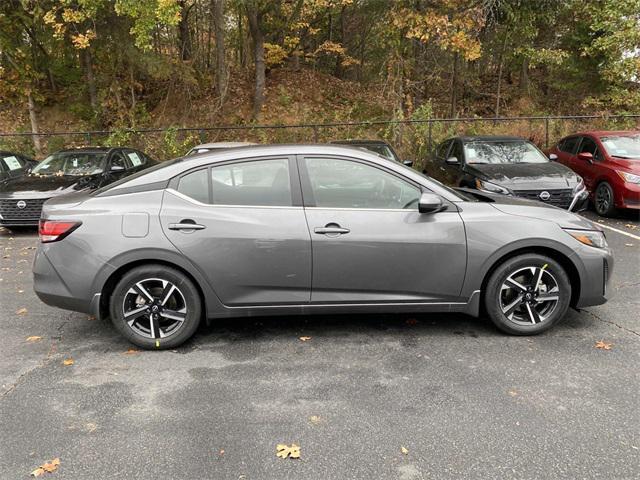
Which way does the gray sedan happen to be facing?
to the viewer's right

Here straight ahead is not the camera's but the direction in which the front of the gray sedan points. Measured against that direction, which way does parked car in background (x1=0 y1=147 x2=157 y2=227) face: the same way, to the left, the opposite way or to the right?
to the right

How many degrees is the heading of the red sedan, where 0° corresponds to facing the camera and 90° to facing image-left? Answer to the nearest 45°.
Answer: approximately 315°

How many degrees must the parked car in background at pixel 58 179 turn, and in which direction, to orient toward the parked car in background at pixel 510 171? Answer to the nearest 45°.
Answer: approximately 90° to its left

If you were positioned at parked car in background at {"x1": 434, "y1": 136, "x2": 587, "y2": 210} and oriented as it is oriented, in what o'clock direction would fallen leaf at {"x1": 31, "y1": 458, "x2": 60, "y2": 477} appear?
The fallen leaf is roughly at 2 o'clock from the parked car in background.

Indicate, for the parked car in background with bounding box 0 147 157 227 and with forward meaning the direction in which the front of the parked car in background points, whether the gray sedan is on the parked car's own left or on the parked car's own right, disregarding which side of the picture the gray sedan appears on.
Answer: on the parked car's own left

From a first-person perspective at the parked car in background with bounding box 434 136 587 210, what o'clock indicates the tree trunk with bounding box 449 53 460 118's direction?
The tree trunk is roughly at 7 o'clock from the parked car in background.

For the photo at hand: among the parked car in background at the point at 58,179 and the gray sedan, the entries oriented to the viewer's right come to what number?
1

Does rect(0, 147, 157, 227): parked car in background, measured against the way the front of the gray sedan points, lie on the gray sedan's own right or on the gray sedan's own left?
on the gray sedan's own left

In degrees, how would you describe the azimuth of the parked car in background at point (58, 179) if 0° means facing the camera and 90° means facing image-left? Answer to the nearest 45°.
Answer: approximately 45°

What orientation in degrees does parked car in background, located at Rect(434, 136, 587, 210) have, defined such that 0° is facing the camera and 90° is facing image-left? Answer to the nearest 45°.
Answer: approximately 315°

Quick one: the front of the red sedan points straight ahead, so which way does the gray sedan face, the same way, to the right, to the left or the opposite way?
to the left

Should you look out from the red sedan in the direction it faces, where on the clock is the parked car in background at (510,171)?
The parked car in background is roughly at 3 o'clock from the red sedan.

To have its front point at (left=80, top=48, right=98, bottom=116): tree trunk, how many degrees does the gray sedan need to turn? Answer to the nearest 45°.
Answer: approximately 135° to its left

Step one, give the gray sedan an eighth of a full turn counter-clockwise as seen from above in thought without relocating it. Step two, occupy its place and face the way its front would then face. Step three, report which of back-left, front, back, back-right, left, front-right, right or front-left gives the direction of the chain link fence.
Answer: front-left

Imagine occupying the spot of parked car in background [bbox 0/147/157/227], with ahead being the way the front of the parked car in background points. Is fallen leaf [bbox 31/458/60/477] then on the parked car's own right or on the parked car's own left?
on the parked car's own left
